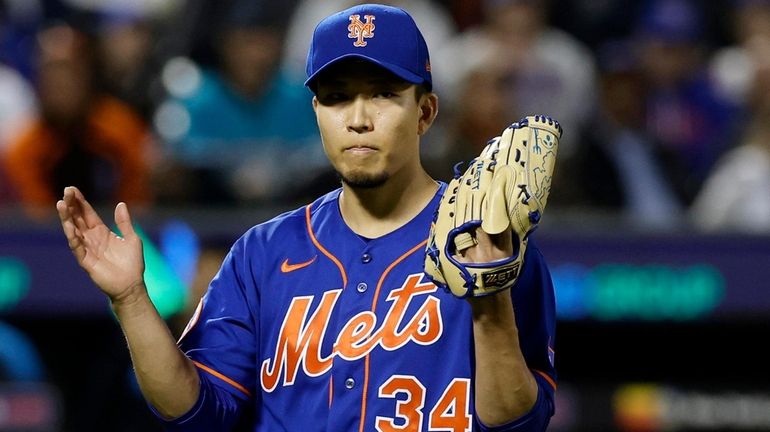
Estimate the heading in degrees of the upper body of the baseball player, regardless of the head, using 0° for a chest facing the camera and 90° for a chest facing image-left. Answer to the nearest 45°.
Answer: approximately 0°
